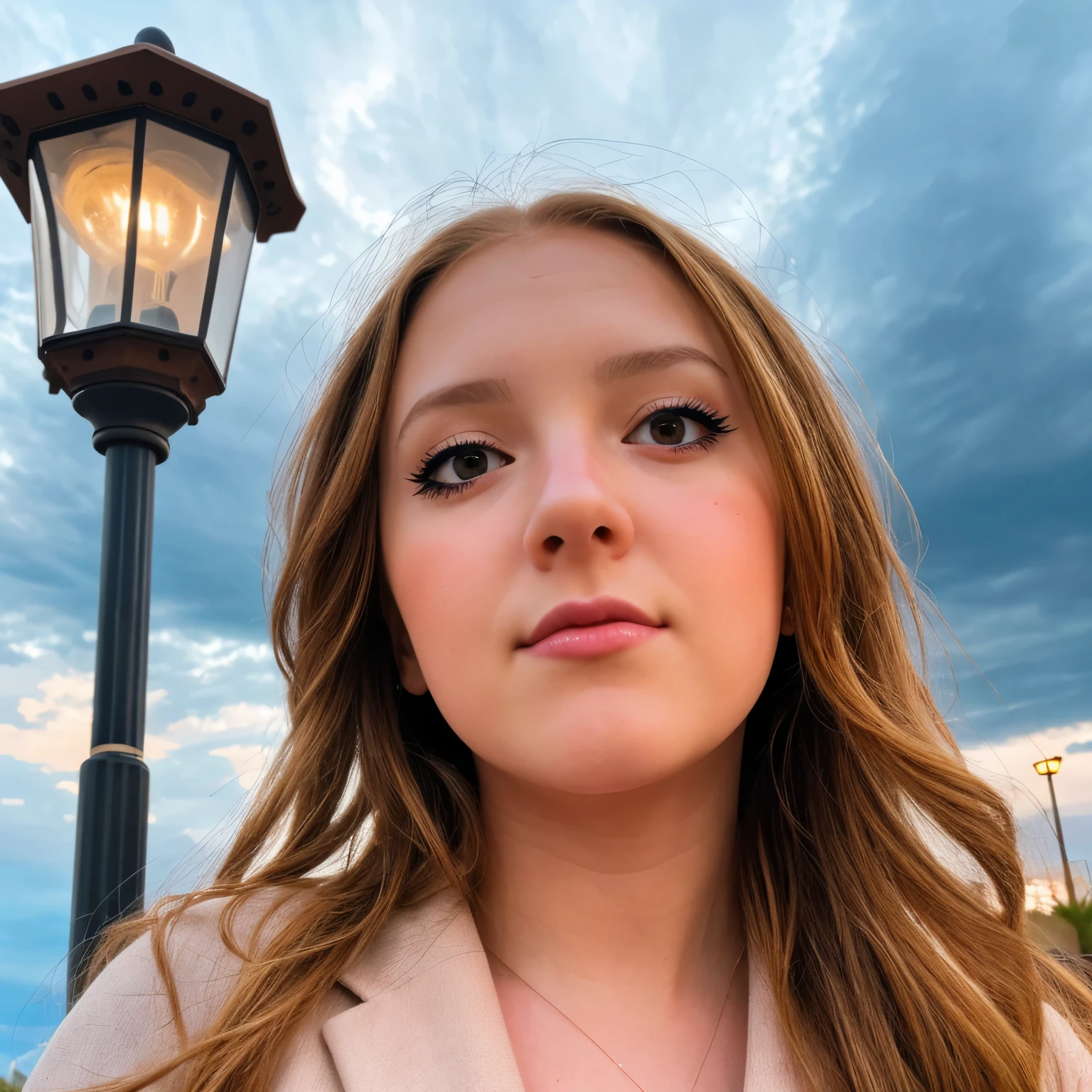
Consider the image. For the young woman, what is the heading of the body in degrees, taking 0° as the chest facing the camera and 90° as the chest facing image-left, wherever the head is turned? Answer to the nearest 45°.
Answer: approximately 0°
